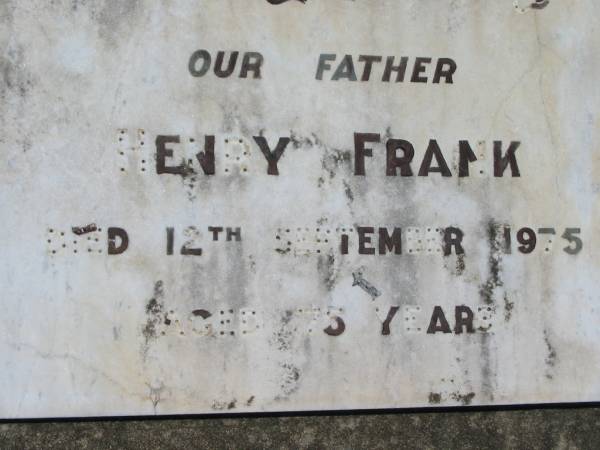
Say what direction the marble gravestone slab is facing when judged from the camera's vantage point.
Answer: facing the viewer
